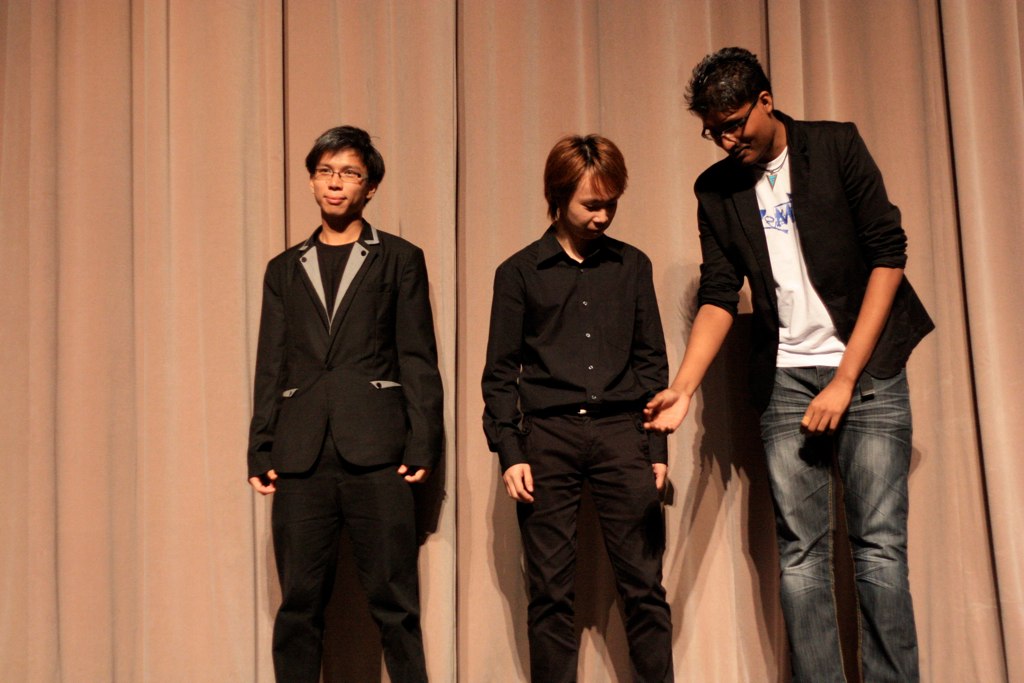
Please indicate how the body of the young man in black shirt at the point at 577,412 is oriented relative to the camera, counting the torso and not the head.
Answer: toward the camera

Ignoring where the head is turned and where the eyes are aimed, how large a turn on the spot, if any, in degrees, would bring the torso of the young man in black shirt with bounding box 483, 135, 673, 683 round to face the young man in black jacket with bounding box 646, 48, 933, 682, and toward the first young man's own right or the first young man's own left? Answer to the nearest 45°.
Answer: approximately 90° to the first young man's own left

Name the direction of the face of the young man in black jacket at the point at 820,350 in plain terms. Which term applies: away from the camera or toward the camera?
toward the camera

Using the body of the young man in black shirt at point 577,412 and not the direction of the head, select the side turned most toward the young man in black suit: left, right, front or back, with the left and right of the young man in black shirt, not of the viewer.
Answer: right
